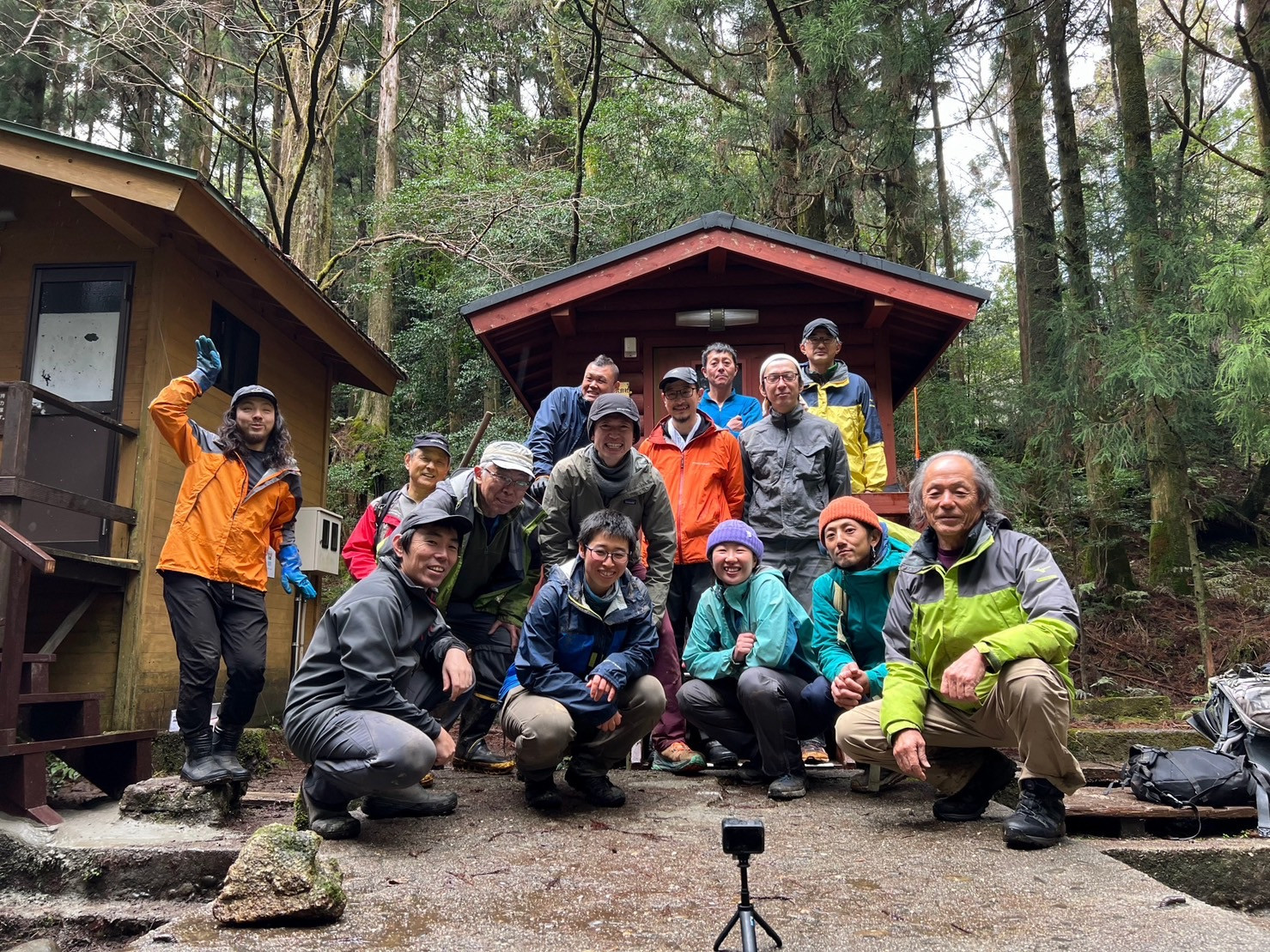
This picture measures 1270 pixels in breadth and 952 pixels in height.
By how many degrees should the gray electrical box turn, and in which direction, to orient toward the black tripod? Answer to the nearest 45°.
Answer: approximately 45° to its right

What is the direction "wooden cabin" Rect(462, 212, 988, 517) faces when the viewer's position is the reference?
facing the viewer

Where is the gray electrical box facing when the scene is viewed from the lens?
facing the viewer and to the right of the viewer

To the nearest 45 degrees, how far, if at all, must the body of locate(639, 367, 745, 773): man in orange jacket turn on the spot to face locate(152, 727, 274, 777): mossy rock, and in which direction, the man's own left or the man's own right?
approximately 90° to the man's own right

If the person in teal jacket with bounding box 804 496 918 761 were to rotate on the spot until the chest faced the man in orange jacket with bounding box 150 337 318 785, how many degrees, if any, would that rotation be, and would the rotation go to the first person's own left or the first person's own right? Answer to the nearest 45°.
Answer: approximately 90° to the first person's own right

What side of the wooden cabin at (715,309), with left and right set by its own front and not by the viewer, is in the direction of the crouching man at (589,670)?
front

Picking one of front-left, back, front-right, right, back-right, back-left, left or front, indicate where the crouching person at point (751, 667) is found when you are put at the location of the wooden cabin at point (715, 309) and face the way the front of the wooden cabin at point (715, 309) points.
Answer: front

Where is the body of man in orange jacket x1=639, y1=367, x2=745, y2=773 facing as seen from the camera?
toward the camera

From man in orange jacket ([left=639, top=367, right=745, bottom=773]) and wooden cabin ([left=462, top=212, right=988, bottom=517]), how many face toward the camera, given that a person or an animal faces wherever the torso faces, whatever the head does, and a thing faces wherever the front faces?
2

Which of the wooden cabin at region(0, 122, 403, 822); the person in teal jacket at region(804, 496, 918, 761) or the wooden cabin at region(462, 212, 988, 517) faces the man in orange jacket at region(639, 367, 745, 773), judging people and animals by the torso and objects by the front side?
the wooden cabin at region(462, 212, 988, 517)

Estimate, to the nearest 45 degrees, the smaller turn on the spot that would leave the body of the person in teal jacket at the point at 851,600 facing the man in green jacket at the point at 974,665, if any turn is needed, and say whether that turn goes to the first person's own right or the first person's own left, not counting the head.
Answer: approximately 45° to the first person's own left

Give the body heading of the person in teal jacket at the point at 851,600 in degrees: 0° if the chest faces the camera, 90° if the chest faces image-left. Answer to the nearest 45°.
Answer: approximately 0°

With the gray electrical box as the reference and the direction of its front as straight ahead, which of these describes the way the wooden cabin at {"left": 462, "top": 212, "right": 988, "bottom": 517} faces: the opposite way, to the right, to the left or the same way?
to the right
